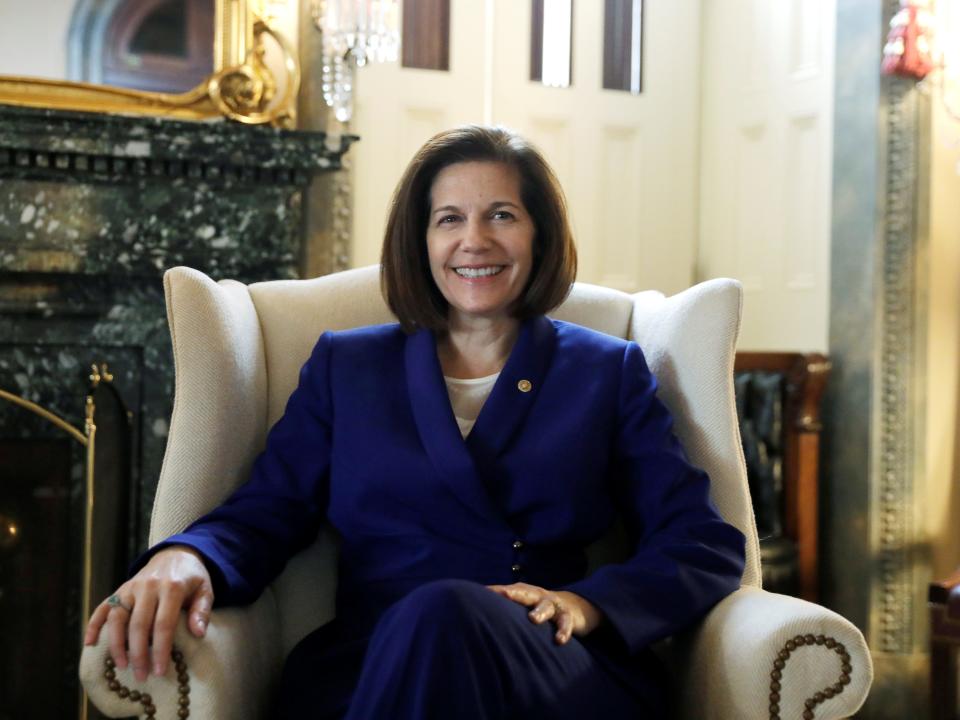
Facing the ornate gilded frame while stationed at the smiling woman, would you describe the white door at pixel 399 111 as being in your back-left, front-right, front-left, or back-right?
front-right

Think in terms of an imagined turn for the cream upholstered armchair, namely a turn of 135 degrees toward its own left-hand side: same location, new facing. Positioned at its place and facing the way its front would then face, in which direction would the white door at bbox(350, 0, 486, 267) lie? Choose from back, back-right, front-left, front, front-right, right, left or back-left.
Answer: front-left

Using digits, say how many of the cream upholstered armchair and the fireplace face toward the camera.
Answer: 2

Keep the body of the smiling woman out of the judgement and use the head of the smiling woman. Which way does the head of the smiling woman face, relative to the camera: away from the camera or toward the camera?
toward the camera

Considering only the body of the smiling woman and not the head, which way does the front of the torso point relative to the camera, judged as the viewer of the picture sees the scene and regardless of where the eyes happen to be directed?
toward the camera

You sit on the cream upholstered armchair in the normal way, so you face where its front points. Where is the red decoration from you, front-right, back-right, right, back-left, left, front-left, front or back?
back-left

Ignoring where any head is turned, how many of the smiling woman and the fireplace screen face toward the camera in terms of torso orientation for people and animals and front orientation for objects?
2

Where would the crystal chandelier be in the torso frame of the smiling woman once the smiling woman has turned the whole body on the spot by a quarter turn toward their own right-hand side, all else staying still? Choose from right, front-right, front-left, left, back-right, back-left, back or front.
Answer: right

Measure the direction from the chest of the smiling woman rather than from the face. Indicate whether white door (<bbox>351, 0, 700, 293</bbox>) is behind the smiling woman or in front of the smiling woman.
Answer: behind

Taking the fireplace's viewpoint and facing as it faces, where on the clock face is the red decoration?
The red decoration is roughly at 9 o'clock from the fireplace.

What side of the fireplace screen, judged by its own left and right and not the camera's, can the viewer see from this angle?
front

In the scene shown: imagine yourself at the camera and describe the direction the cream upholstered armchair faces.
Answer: facing the viewer

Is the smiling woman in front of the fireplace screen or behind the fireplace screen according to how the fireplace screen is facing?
in front
